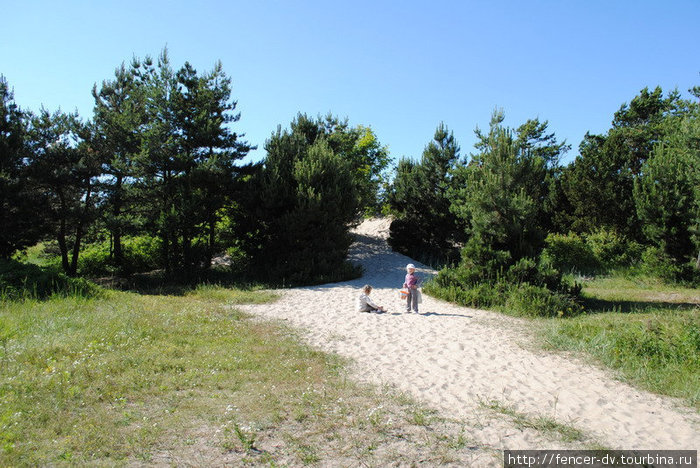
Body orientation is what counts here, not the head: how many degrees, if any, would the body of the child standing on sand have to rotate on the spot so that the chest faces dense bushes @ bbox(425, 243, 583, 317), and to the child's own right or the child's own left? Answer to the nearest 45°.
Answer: approximately 135° to the child's own left

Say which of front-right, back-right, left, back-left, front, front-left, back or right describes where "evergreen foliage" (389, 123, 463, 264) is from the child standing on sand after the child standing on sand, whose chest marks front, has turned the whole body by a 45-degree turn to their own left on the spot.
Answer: back-left

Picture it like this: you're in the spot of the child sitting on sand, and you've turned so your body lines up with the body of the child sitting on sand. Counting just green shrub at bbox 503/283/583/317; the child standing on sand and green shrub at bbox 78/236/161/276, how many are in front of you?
2

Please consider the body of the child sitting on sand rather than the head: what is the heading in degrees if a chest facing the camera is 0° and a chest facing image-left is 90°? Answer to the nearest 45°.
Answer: approximately 270°

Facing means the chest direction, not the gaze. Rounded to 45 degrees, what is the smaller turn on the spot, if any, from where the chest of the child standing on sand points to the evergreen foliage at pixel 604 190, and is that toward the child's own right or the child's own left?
approximately 135° to the child's own left

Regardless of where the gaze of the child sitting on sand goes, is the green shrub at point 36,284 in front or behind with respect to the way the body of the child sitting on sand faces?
behind

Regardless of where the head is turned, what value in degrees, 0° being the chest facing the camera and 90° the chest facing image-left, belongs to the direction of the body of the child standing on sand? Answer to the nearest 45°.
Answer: approximately 0°

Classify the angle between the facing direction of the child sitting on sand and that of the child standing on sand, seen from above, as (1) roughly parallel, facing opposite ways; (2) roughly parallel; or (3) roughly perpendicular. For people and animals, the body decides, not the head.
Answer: roughly perpendicular

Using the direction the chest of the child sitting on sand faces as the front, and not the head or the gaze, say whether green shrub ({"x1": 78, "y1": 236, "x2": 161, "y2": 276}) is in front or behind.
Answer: behind

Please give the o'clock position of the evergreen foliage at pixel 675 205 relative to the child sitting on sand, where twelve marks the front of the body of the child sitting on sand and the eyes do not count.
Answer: The evergreen foliage is roughly at 11 o'clock from the child sitting on sand.

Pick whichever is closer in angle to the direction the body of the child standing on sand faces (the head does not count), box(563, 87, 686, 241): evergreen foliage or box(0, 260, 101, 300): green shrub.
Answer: the green shrub

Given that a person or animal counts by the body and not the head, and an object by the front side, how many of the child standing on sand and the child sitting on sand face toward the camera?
1
